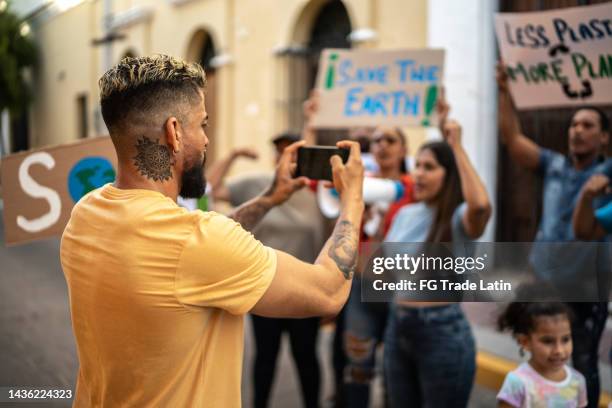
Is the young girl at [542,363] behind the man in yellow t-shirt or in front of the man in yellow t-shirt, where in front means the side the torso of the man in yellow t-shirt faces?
in front

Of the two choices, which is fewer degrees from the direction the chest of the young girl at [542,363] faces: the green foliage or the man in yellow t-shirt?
the man in yellow t-shirt

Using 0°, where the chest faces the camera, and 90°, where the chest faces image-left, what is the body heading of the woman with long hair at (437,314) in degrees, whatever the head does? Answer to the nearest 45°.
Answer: approximately 45°

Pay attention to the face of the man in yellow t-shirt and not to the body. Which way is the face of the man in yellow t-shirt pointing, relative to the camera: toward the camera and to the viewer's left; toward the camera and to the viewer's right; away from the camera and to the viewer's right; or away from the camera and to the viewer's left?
away from the camera and to the viewer's right

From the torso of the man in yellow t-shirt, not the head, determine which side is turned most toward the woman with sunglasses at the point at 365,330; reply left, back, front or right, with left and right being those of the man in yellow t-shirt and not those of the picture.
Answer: front

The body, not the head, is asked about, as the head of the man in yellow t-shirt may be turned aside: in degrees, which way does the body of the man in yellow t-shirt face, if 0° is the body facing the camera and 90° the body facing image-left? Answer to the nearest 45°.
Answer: approximately 225°

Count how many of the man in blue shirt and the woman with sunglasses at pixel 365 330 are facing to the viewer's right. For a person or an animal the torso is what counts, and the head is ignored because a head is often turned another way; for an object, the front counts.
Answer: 0

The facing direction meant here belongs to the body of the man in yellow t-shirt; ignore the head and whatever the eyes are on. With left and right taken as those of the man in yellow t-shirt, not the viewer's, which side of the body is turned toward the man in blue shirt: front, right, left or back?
front

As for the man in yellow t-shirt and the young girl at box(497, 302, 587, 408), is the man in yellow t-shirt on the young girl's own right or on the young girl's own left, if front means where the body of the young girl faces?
on the young girl's own right

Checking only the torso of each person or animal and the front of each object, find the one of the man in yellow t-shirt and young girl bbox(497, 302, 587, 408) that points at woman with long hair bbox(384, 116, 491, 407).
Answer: the man in yellow t-shirt

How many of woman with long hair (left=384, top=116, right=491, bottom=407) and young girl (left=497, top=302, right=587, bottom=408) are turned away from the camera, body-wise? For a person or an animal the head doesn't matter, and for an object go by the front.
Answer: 0

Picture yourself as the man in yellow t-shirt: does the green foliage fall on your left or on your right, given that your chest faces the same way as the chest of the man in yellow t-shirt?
on your left

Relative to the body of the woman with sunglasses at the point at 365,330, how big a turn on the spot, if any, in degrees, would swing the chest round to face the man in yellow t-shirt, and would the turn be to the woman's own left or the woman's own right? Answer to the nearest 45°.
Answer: approximately 45° to the woman's own left
